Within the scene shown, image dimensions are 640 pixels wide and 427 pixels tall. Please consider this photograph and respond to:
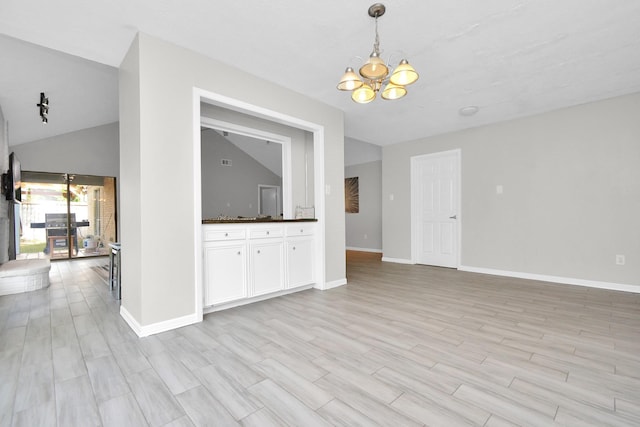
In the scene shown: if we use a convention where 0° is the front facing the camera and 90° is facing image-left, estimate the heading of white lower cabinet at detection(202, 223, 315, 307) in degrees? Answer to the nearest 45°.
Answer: approximately 315°

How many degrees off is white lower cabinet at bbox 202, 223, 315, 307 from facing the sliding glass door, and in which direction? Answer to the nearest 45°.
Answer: approximately 180°

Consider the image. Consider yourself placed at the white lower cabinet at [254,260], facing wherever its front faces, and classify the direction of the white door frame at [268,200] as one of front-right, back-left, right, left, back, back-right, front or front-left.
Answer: back-left

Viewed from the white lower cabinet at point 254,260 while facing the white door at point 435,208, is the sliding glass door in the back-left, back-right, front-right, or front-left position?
back-left

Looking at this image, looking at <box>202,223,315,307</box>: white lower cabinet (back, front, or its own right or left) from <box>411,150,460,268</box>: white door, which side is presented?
left
